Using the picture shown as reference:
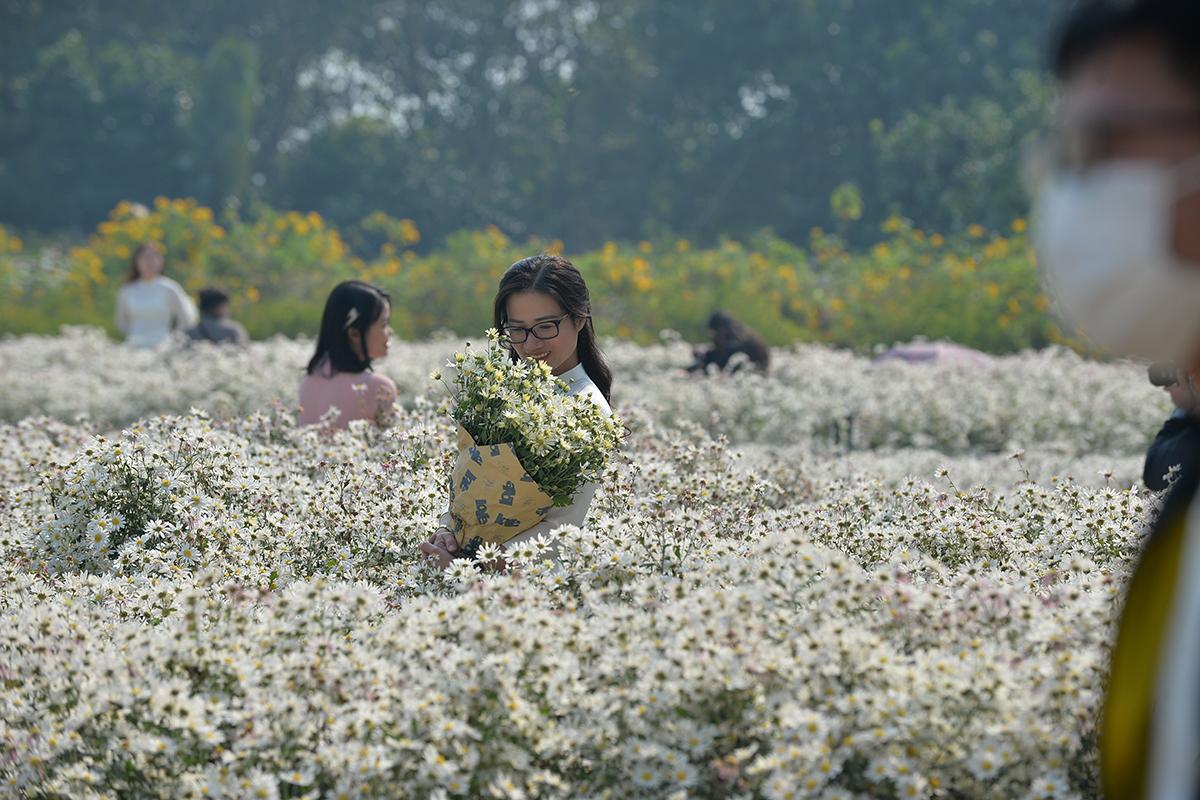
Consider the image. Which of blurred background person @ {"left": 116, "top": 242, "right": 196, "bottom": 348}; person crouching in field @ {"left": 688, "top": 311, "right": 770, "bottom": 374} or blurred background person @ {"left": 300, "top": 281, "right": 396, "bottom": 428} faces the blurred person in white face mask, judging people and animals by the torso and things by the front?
blurred background person @ {"left": 116, "top": 242, "right": 196, "bottom": 348}

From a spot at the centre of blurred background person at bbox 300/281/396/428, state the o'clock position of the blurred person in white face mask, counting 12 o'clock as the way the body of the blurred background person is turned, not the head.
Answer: The blurred person in white face mask is roughly at 4 o'clock from the blurred background person.

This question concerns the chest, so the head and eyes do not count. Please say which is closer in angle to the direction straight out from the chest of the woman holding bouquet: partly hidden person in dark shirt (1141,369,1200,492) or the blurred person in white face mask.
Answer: the blurred person in white face mask

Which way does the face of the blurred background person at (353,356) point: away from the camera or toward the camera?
away from the camera

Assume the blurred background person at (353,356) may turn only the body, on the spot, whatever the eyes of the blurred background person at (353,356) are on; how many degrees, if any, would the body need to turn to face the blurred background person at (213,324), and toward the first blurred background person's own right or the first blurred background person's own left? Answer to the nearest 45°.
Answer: approximately 45° to the first blurred background person's own left

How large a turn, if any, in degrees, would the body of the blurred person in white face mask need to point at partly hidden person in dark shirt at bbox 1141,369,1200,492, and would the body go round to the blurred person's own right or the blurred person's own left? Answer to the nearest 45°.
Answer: approximately 135° to the blurred person's own right

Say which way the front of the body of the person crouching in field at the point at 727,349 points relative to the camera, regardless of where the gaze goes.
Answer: to the viewer's left

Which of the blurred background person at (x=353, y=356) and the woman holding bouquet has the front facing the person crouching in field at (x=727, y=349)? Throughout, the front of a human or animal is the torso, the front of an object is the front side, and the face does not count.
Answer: the blurred background person

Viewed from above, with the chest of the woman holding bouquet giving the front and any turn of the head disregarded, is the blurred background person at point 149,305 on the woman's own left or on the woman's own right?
on the woman's own right

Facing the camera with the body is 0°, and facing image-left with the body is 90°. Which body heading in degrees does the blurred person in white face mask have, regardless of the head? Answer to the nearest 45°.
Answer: approximately 45°
